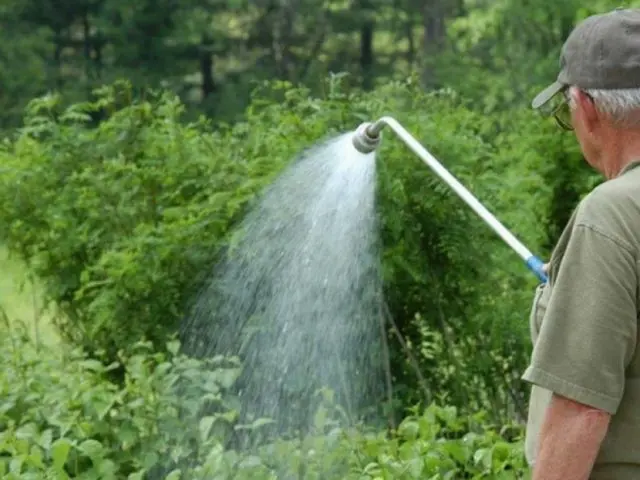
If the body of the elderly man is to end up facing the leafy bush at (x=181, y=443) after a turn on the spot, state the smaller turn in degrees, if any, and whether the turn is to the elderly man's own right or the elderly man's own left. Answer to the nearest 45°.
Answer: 0° — they already face it

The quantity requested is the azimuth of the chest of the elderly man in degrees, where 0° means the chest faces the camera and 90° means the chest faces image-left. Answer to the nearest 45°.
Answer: approximately 135°
